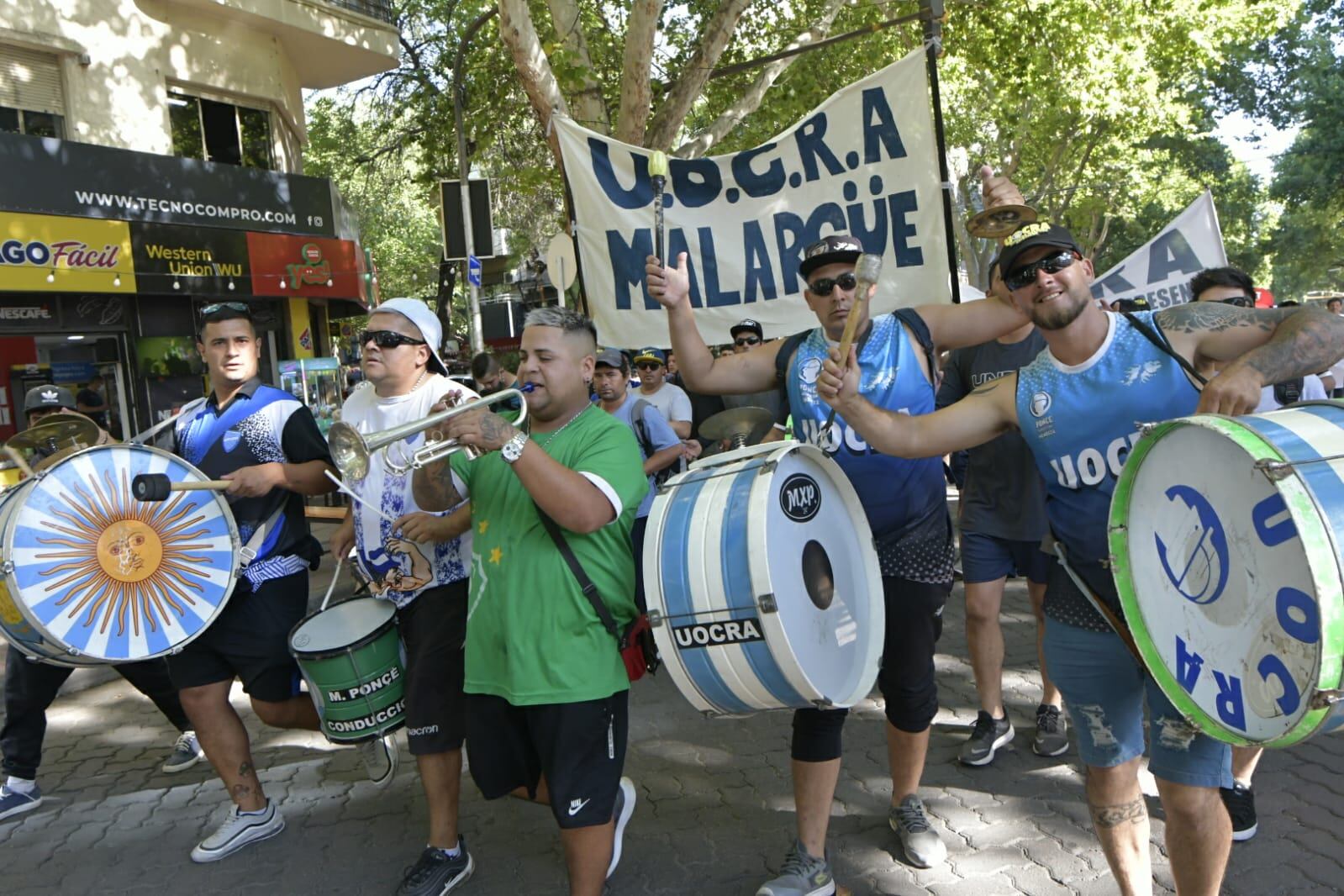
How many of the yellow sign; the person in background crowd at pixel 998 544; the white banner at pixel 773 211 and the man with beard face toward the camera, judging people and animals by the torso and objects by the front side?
4

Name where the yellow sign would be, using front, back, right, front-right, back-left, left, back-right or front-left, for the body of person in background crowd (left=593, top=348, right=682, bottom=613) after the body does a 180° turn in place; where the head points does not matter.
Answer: left

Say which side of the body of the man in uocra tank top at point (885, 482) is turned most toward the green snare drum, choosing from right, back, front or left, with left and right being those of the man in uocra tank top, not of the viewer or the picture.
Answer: right

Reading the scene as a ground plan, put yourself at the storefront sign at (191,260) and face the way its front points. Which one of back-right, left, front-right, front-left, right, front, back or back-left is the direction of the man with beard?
front

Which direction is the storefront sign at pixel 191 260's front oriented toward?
toward the camera

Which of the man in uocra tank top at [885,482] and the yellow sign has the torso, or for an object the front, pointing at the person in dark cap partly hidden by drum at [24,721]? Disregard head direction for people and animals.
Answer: the yellow sign

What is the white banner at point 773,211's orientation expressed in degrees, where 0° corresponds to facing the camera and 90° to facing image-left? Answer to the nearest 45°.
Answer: approximately 0°

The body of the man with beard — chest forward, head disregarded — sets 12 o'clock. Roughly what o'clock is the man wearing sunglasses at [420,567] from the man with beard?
The man wearing sunglasses is roughly at 3 o'clock from the man with beard.

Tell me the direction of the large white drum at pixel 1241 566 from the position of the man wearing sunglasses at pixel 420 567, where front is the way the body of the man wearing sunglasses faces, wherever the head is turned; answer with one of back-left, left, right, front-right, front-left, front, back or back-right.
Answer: left

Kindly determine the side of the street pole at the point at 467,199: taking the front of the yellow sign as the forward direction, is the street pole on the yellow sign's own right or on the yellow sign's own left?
on the yellow sign's own left

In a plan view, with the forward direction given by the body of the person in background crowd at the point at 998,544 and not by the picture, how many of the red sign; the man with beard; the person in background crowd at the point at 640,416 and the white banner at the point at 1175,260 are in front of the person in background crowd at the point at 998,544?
1

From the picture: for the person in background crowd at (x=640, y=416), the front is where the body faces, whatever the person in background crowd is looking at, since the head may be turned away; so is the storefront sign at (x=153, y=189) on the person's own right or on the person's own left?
on the person's own right

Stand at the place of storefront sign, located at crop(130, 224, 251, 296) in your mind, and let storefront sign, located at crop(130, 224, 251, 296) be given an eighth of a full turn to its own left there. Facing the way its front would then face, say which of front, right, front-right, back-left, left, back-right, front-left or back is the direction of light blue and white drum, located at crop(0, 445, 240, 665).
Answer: front-right
